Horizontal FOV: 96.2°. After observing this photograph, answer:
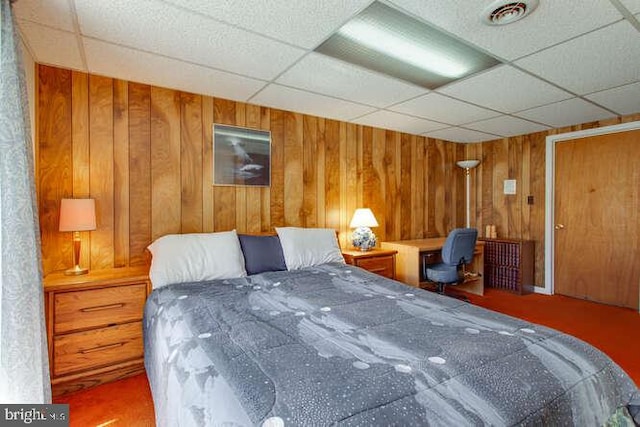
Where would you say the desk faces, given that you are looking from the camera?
facing the viewer and to the right of the viewer

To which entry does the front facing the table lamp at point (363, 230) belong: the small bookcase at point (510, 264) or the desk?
the small bookcase

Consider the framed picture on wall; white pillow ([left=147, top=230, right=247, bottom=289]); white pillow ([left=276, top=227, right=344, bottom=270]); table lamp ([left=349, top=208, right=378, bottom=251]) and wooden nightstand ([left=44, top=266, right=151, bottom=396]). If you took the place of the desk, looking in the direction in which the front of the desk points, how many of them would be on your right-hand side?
5

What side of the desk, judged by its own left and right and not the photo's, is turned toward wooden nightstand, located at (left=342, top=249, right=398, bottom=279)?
right

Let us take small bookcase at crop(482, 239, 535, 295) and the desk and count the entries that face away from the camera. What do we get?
0

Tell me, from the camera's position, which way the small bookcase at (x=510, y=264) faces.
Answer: facing the viewer and to the left of the viewer

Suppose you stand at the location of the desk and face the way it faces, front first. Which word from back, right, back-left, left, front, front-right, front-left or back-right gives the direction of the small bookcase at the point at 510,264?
left

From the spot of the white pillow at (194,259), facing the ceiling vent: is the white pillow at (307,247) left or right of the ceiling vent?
left

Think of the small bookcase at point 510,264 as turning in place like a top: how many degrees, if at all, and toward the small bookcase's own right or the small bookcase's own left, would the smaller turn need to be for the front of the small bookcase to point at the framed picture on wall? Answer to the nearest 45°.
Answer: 0° — it already faces it

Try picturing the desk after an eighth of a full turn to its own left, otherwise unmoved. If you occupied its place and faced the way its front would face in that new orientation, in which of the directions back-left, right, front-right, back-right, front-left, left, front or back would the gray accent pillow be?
back-right

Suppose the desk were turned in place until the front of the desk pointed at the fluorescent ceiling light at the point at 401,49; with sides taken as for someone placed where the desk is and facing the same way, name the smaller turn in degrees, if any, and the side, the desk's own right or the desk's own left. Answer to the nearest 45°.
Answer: approximately 45° to the desk's own right

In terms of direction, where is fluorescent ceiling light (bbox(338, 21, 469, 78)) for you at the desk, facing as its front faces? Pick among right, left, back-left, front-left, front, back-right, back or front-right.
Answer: front-right

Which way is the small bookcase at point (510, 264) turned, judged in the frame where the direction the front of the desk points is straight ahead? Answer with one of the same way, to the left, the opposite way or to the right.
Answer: to the right

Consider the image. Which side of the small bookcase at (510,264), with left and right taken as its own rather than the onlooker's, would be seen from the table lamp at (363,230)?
front
